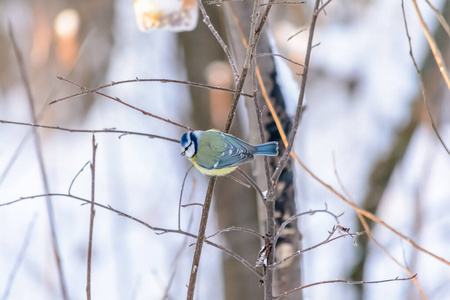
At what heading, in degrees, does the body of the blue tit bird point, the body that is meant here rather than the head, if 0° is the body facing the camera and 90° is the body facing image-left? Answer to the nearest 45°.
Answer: approximately 90°
